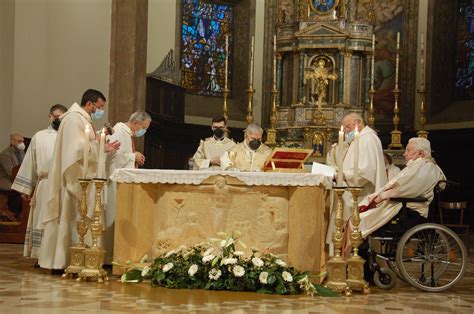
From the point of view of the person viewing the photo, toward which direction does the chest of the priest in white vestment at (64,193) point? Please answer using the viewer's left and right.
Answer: facing to the right of the viewer

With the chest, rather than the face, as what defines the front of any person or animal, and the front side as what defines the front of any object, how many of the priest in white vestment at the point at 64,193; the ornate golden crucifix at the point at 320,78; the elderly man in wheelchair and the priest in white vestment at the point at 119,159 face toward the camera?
1

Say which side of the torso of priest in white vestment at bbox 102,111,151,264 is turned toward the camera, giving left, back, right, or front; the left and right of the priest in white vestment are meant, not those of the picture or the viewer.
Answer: right

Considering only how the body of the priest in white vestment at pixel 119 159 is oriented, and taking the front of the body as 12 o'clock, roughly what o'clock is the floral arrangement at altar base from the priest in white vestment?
The floral arrangement at altar base is roughly at 2 o'clock from the priest in white vestment.

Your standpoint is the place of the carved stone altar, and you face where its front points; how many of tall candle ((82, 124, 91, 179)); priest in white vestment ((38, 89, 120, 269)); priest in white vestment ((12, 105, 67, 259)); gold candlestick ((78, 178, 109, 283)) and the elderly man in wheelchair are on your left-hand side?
1

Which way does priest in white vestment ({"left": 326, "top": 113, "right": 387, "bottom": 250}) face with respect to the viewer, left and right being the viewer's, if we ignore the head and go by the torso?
facing to the left of the viewer

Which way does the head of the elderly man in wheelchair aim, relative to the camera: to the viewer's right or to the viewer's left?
to the viewer's left

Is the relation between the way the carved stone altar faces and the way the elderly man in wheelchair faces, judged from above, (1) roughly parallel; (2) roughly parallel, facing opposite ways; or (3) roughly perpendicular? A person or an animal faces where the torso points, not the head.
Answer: roughly perpendicular

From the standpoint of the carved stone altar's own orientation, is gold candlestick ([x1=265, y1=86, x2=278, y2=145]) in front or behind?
behind

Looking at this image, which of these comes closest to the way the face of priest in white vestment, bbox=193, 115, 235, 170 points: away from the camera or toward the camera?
toward the camera

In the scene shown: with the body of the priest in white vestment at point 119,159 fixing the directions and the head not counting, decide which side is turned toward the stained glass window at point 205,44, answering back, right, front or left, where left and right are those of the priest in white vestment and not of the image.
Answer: left

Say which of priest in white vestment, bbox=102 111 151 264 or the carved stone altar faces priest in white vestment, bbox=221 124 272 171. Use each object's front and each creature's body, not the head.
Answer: priest in white vestment, bbox=102 111 151 264

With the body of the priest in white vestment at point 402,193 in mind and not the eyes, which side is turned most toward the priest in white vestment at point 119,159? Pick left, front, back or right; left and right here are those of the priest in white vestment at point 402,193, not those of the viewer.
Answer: front

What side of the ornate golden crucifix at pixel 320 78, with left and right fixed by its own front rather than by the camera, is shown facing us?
front

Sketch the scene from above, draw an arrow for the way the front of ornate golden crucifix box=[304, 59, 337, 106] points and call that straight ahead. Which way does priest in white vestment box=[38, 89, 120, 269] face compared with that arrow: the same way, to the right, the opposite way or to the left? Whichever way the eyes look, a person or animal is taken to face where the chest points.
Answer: to the left

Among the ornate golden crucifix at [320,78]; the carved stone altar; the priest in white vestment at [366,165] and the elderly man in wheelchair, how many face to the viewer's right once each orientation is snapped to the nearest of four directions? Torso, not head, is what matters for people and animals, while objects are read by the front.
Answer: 0

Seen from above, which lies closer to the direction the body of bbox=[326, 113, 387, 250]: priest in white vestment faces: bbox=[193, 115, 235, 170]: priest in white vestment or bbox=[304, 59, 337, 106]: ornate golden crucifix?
the priest in white vestment

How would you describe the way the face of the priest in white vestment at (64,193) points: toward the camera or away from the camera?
toward the camera

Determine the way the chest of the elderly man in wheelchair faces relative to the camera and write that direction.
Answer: to the viewer's left

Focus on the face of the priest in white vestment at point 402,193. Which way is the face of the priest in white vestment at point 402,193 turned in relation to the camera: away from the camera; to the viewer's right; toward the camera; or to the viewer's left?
to the viewer's left
